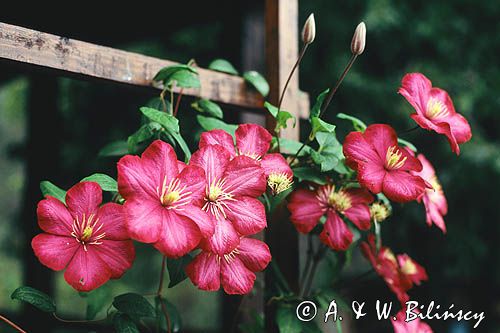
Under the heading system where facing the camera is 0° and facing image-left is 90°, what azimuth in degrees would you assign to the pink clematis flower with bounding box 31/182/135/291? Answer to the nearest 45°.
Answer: approximately 0°

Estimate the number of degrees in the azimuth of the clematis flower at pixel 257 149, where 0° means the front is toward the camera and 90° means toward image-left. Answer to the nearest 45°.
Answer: approximately 0°
